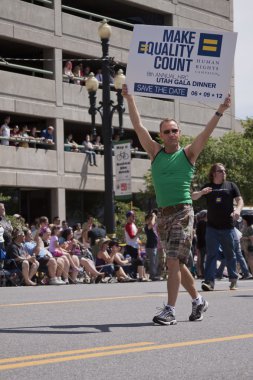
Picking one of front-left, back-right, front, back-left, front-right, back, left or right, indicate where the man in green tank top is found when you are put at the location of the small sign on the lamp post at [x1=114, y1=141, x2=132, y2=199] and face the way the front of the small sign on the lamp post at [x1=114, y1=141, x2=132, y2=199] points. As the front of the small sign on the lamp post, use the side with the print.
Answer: front

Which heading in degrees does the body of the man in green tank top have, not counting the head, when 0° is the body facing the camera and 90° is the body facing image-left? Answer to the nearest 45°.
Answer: approximately 45°

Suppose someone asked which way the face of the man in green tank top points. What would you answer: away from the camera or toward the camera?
toward the camera

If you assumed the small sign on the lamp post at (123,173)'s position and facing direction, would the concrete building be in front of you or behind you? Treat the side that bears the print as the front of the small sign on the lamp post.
behind

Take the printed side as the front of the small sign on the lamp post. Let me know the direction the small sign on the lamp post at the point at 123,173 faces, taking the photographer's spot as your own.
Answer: facing the viewer

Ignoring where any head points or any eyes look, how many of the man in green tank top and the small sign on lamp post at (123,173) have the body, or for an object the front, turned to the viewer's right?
0

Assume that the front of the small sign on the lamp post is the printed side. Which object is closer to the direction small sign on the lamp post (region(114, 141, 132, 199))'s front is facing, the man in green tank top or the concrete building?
the man in green tank top

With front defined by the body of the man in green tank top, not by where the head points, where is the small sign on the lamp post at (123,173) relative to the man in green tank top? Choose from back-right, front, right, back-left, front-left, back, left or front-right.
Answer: back-right
